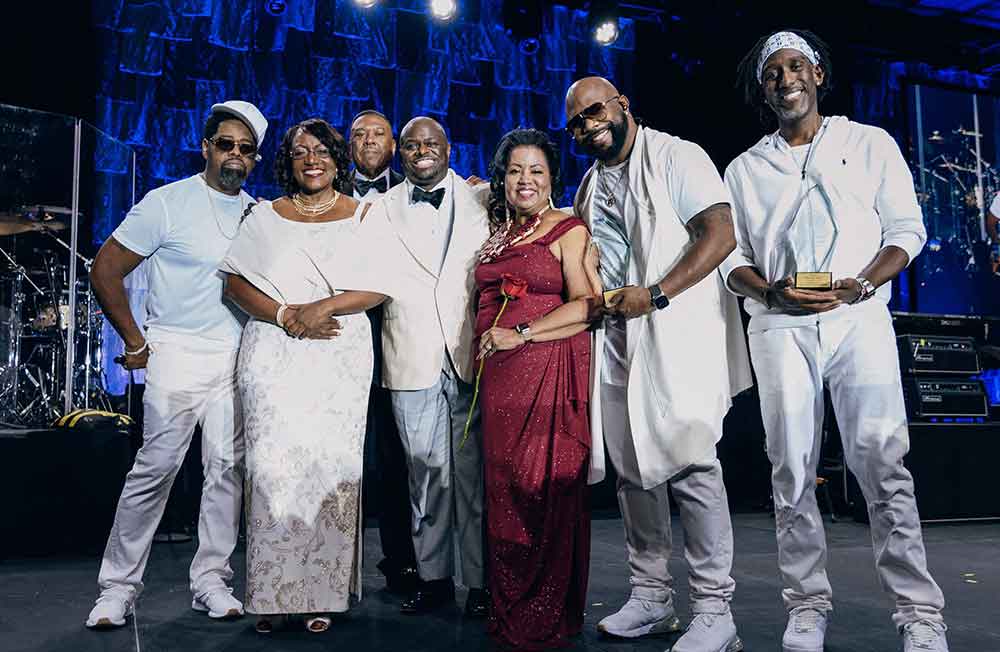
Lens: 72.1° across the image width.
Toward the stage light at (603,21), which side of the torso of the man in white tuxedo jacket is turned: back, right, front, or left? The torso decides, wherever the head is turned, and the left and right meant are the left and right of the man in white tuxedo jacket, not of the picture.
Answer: back

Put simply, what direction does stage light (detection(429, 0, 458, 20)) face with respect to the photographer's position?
facing the viewer

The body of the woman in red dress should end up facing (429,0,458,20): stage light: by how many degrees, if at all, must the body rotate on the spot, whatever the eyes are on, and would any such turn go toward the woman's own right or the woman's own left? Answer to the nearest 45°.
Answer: approximately 135° to the woman's own right

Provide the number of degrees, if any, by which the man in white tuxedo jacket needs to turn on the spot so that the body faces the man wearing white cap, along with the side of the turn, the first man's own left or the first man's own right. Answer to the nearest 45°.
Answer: approximately 90° to the first man's own right

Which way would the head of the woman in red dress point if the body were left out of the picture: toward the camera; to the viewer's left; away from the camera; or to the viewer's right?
toward the camera

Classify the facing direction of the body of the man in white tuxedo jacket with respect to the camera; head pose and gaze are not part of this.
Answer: toward the camera

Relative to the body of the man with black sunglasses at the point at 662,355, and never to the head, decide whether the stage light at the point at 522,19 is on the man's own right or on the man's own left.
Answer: on the man's own right

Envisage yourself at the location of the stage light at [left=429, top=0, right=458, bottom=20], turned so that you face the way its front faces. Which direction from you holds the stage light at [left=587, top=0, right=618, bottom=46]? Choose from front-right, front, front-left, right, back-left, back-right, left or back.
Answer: left

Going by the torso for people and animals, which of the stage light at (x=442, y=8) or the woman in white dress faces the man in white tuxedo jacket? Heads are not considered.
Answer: the stage light

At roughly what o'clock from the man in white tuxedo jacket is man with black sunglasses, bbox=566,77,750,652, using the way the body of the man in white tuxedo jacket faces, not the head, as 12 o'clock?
The man with black sunglasses is roughly at 10 o'clock from the man in white tuxedo jacket.

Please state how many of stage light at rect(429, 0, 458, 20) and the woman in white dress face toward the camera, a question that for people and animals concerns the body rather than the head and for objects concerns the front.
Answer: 2

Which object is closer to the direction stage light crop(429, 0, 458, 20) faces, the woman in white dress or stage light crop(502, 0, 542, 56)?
the woman in white dress

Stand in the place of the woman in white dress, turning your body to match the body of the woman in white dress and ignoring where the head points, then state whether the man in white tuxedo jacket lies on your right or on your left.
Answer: on your left

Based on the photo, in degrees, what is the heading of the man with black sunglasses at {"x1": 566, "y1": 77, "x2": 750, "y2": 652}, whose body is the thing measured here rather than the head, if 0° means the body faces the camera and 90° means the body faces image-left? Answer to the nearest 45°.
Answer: approximately 45°

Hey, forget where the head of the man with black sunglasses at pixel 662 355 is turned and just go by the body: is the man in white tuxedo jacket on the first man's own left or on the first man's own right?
on the first man's own right

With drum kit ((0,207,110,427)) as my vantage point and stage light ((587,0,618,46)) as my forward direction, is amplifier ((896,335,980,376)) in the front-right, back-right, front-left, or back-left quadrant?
front-right
